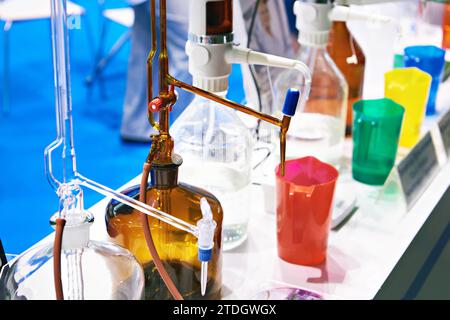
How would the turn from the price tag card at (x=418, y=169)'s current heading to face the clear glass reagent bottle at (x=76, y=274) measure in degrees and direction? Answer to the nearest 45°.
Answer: approximately 90° to its right
